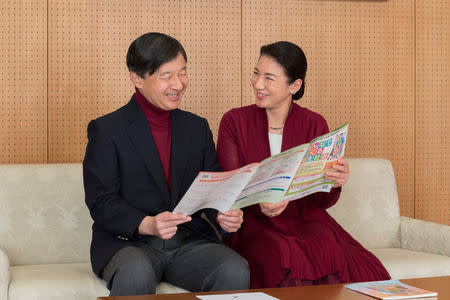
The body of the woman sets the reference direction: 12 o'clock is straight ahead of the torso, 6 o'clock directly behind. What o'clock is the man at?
The man is roughly at 2 o'clock from the woman.

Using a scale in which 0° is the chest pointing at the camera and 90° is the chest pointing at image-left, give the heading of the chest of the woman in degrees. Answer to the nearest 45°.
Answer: approximately 0°

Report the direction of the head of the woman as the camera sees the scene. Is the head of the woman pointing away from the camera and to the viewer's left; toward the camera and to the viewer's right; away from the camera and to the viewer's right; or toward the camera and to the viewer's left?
toward the camera and to the viewer's left

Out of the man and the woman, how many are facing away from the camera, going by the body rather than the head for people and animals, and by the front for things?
0

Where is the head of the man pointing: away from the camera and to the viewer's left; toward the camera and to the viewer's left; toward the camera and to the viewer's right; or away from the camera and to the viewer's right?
toward the camera and to the viewer's right
